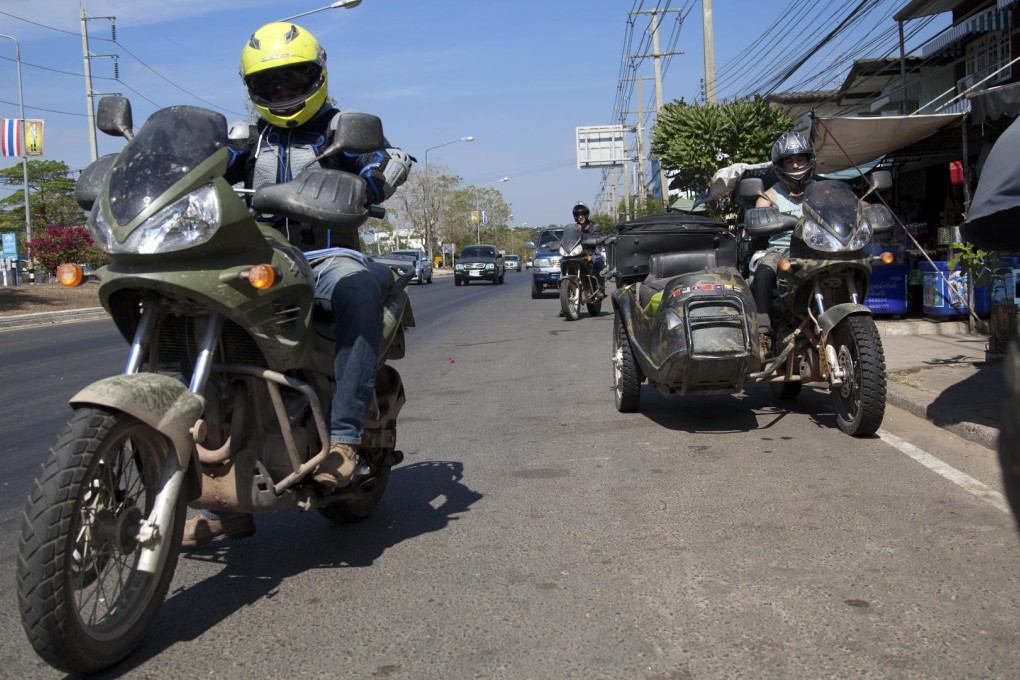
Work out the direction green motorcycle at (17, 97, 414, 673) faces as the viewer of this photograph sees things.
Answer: facing the viewer and to the left of the viewer

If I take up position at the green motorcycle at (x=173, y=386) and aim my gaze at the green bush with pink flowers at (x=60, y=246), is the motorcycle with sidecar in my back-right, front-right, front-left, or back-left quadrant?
front-right

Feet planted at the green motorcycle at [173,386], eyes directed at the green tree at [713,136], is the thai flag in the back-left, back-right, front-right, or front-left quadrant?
front-left

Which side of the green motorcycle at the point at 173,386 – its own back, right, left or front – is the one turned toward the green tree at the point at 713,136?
back

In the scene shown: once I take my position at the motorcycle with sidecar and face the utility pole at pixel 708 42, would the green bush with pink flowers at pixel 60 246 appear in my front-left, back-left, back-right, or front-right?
front-left

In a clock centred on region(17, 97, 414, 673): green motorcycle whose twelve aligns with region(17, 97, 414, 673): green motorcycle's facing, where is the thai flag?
The thai flag is roughly at 4 o'clock from the green motorcycle.

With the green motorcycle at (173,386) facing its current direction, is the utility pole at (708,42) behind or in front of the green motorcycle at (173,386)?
behind

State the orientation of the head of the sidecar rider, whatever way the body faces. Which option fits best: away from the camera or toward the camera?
toward the camera

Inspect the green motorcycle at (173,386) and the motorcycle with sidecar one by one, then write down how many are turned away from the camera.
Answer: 0
